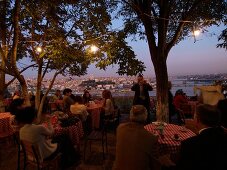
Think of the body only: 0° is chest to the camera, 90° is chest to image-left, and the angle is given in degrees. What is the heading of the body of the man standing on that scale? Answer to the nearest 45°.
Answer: approximately 0°

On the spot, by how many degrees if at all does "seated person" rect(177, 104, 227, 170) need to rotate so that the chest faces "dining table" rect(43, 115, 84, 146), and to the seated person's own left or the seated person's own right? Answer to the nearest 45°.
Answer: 0° — they already face it

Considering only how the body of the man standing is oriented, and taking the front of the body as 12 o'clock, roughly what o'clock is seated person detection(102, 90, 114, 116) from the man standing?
The seated person is roughly at 3 o'clock from the man standing.

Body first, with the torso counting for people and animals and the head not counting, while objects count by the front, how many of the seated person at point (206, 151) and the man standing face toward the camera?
1

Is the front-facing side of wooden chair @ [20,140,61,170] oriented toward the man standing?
yes

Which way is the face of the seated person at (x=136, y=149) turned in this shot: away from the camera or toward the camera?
away from the camera

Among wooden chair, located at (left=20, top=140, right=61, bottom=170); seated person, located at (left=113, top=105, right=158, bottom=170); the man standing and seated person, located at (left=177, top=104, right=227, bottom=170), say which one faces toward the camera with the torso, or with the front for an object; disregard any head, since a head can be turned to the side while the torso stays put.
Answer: the man standing

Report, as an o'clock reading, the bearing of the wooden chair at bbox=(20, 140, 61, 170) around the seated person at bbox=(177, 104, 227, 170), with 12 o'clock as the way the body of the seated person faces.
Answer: The wooden chair is roughly at 11 o'clock from the seated person.

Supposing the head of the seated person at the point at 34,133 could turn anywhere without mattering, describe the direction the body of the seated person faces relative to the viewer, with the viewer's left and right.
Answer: facing away from the viewer and to the right of the viewer
